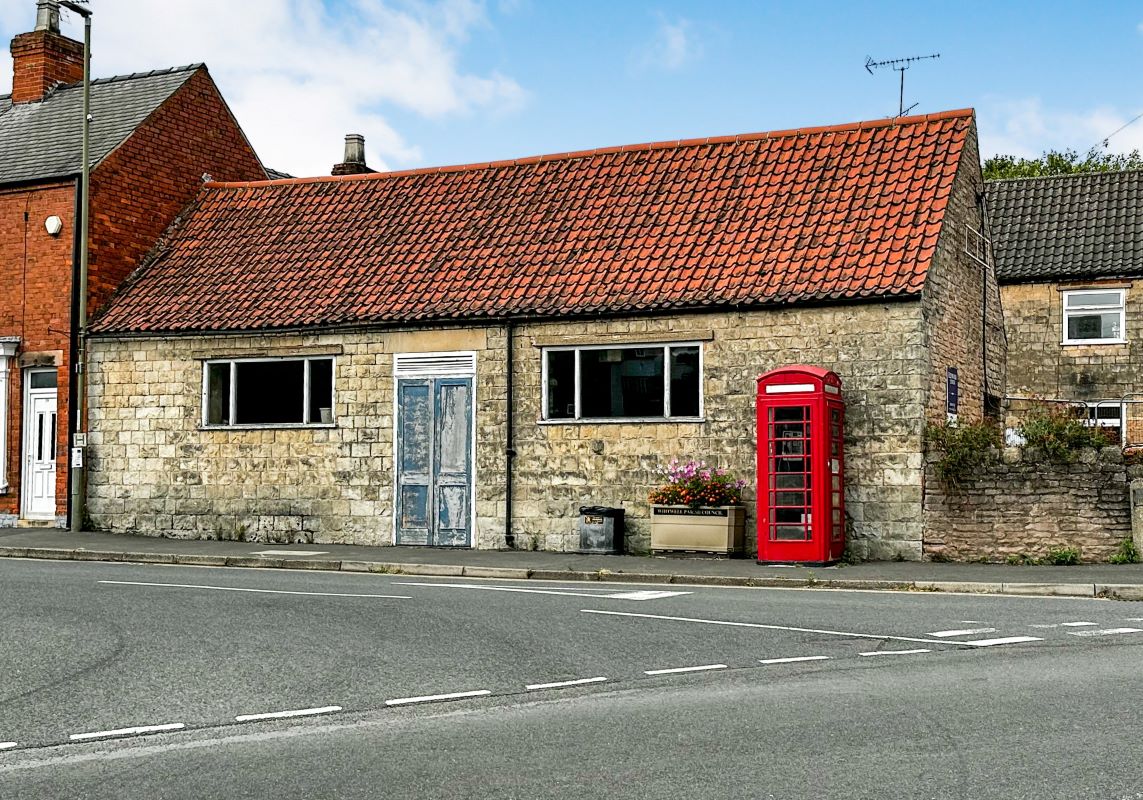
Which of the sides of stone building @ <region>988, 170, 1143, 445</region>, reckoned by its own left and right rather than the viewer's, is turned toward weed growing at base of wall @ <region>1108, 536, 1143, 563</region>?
front

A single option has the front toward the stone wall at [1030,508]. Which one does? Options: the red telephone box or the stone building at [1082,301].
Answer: the stone building

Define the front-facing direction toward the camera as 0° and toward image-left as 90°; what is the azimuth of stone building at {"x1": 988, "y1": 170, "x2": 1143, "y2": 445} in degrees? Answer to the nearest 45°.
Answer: approximately 0°

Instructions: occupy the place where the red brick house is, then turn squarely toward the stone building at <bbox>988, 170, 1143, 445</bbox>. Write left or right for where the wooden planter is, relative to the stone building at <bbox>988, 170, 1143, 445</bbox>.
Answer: right

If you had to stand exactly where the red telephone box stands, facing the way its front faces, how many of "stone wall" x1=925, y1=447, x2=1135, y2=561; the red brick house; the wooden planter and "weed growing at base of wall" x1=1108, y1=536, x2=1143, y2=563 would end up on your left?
2

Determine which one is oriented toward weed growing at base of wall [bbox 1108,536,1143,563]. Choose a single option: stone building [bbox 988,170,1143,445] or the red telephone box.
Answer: the stone building

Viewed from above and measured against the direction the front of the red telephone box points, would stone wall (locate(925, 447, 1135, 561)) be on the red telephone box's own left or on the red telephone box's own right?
on the red telephone box's own left

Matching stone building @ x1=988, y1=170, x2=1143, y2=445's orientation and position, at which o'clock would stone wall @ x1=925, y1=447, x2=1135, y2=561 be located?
The stone wall is roughly at 12 o'clock from the stone building.

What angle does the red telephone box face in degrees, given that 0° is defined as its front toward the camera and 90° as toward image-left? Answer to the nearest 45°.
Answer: approximately 0°

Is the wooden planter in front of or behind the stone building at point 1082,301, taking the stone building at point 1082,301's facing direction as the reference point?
in front

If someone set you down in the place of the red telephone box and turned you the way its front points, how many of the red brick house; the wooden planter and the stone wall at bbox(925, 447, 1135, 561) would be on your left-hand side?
1

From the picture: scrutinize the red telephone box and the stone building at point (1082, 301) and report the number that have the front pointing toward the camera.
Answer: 2

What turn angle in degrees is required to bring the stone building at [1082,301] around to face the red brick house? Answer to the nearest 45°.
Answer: approximately 45° to its right

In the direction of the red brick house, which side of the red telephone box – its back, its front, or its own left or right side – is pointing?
right
